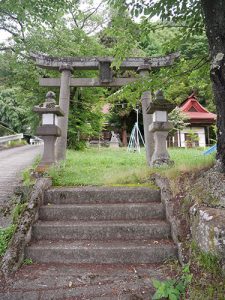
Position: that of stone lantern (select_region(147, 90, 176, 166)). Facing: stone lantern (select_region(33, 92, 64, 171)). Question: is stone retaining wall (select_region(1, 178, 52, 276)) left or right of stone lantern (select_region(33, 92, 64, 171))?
left

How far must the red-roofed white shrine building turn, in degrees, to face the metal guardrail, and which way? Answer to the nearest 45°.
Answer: approximately 45° to its right

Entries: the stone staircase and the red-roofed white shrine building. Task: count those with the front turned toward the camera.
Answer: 2

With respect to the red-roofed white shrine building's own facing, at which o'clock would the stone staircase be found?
The stone staircase is roughly at 12 o'clock from the red-roofed white shrine building.

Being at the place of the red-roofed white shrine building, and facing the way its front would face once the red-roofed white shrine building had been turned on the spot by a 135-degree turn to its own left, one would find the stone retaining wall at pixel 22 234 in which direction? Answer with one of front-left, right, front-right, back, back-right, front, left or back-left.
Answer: back-right

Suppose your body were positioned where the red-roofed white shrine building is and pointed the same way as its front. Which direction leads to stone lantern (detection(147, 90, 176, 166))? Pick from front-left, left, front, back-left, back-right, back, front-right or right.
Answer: front

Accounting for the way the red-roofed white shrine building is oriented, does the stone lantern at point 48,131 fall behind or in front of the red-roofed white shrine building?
in front

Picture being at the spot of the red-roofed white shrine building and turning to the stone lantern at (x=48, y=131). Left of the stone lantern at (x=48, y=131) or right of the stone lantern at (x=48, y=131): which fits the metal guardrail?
right

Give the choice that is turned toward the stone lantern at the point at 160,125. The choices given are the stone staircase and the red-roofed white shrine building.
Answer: the red-roofed white shrine building

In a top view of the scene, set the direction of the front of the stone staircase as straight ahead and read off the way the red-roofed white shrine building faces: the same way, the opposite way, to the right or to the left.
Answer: the same way

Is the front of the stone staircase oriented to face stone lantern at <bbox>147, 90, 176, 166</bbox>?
no

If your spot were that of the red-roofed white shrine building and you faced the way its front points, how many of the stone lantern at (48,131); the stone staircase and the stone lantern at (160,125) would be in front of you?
3

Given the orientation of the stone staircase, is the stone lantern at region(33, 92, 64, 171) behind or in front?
behind

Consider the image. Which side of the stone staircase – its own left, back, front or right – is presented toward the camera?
front

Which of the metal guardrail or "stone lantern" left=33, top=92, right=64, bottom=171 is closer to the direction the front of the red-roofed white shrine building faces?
the stone lantern

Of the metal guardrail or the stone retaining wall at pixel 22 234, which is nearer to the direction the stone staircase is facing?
the stone retaining wall
